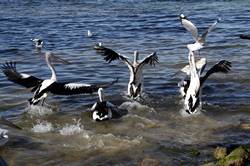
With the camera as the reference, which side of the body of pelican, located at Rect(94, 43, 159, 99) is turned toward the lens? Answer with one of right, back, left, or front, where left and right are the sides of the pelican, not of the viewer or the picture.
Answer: back

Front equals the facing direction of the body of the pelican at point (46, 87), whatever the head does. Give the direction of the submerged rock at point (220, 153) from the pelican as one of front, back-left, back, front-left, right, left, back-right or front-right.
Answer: right

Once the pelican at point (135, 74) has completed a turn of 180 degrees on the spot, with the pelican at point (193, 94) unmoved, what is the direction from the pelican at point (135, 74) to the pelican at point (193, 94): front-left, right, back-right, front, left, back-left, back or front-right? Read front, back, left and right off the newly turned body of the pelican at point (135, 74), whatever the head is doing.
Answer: front-left

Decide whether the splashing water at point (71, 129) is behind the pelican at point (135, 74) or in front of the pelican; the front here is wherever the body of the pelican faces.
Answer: behind

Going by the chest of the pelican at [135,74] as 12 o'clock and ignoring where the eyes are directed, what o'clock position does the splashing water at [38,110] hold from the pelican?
The splashing water is roughly at 8 o'clock from the pelican.

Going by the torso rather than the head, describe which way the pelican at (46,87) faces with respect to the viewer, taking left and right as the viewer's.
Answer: facing away from the viewer and to the right of the viewer

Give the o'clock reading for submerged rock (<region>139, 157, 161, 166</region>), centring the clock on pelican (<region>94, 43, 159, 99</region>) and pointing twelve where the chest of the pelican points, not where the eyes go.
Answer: The submerged rock is roughly at 6 o'clock from the pelican.
